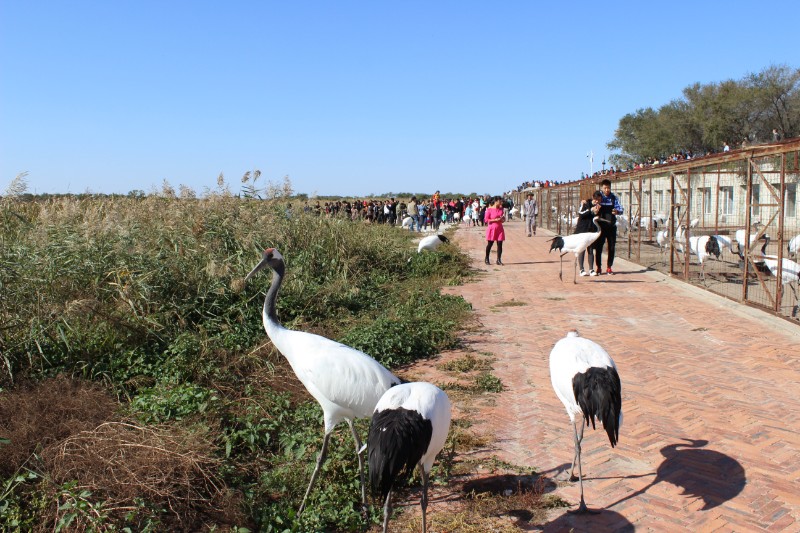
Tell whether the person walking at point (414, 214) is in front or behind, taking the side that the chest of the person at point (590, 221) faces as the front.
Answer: behind

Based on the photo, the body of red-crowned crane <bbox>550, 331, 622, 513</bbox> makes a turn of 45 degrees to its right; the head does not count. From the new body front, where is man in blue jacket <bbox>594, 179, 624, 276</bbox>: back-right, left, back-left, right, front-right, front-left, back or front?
front

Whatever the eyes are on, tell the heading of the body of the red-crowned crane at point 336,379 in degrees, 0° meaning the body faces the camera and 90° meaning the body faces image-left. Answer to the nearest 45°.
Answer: approximately 90°

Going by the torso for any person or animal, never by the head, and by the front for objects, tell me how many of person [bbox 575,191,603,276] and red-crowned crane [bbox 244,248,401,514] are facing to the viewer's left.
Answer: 1

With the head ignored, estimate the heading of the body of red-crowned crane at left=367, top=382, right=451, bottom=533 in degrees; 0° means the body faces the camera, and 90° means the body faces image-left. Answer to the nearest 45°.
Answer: approximately 225°

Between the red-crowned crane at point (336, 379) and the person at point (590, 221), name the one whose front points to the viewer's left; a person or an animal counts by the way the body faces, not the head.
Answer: the red-crowned crane

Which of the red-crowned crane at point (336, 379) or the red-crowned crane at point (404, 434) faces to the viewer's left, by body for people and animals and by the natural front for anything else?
the red-crowned crane at point (336, 379)

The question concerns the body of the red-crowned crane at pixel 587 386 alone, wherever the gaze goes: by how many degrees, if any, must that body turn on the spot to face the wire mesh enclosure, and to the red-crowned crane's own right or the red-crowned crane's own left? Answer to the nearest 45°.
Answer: approximately 45° to the red-crowned crane's own right

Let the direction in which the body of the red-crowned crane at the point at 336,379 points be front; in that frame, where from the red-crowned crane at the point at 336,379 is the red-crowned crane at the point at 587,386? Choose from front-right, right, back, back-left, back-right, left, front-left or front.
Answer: back

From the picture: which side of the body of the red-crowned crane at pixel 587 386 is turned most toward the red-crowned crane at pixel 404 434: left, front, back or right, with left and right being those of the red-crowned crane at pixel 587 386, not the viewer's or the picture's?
left

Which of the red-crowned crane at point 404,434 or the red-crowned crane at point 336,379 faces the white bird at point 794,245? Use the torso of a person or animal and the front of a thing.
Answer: the red-crowned crane at point 404,434

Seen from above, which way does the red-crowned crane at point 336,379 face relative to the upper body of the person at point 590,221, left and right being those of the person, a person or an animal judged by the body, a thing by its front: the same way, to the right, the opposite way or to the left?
to the right

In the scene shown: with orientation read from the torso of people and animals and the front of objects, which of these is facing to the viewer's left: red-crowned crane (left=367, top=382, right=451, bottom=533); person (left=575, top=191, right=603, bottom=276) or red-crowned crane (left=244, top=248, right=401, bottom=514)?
red-crowned crane (left=244, top=248, right=401, bottom=514)

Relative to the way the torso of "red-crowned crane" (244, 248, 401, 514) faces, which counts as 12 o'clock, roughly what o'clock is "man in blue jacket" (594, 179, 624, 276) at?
The man in blue jacket is roughly at 4 o'clock from the red-crowned crane.

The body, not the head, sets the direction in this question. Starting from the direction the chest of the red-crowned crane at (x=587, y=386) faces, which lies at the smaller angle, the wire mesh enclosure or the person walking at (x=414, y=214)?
the person walking

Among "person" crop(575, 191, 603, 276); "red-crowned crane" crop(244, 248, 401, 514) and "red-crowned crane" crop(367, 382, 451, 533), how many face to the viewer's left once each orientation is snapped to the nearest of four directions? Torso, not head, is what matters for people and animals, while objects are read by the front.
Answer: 1
